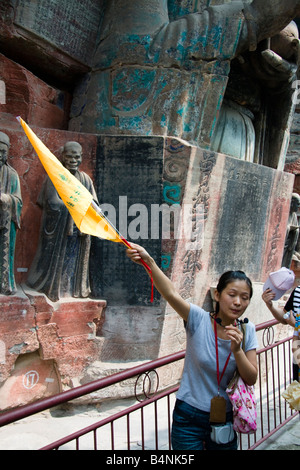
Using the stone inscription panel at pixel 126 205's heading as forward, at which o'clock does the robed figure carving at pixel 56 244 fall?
The robed figure carving is roughly at 2 o'clock from the stone inscription panel.

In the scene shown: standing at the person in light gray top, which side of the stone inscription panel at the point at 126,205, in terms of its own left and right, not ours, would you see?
front

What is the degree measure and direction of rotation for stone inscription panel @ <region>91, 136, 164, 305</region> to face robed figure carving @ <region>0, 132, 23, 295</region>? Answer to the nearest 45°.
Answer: approximately 45° to its right

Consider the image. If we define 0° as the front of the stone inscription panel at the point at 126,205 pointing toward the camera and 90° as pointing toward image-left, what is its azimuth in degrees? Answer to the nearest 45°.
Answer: approximately 0°
